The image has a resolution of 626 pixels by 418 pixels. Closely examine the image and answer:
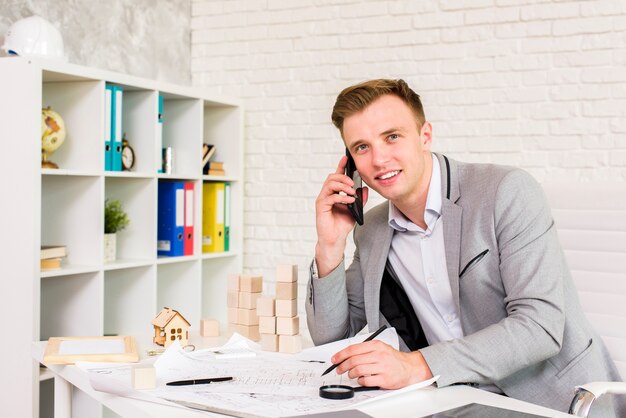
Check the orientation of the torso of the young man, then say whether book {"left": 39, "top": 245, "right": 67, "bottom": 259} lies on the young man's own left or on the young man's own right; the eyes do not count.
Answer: on the young man's own right

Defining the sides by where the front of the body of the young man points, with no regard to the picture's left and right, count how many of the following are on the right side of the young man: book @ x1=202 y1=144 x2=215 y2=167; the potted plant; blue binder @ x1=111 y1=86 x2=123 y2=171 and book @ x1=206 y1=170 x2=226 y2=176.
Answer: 4

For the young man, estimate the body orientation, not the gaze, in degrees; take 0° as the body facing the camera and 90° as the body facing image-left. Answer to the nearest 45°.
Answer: approximately 45°

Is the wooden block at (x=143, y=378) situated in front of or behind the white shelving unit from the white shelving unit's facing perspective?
in front

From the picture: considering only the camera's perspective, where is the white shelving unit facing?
facing the viewer and to the right of the viewer

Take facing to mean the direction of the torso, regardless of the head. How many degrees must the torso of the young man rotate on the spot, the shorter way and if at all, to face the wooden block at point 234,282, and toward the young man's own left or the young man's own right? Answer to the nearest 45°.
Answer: approximately 45° to the young man's own right

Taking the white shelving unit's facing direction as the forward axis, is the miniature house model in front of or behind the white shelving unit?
in front

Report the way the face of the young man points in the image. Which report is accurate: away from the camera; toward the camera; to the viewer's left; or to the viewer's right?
toward the camera
